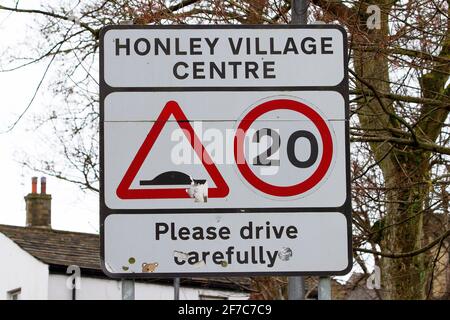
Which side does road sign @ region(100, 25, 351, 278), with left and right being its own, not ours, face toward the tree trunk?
back

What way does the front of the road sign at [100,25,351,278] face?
toward the camera
